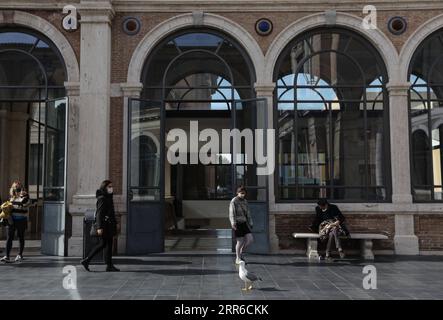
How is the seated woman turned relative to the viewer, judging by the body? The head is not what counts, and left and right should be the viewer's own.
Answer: facing the viewer

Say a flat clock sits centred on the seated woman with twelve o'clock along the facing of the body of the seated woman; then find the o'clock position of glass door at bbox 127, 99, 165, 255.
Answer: The glass door is roughly at 3 o'clock from the seated woman.

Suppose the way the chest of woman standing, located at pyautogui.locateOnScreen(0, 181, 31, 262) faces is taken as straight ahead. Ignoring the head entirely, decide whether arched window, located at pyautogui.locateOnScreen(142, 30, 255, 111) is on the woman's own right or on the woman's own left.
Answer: on the woman's own left

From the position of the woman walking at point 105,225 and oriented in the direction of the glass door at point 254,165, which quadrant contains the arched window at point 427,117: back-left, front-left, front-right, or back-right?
front-right

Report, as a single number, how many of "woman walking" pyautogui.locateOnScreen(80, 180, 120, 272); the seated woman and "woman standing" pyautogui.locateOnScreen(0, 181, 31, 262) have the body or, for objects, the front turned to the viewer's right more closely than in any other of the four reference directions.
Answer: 1

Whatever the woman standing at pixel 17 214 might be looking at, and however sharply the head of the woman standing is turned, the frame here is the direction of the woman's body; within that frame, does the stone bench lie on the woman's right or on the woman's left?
on the woman's left

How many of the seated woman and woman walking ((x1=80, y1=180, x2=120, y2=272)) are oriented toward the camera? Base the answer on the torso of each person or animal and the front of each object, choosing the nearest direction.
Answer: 1

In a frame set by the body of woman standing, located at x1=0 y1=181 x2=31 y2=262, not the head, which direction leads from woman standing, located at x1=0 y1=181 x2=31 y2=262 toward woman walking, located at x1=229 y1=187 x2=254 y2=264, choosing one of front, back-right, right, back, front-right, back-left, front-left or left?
left

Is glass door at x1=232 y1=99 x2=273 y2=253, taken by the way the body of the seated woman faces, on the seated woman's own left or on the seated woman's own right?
on the seated woman's own right
